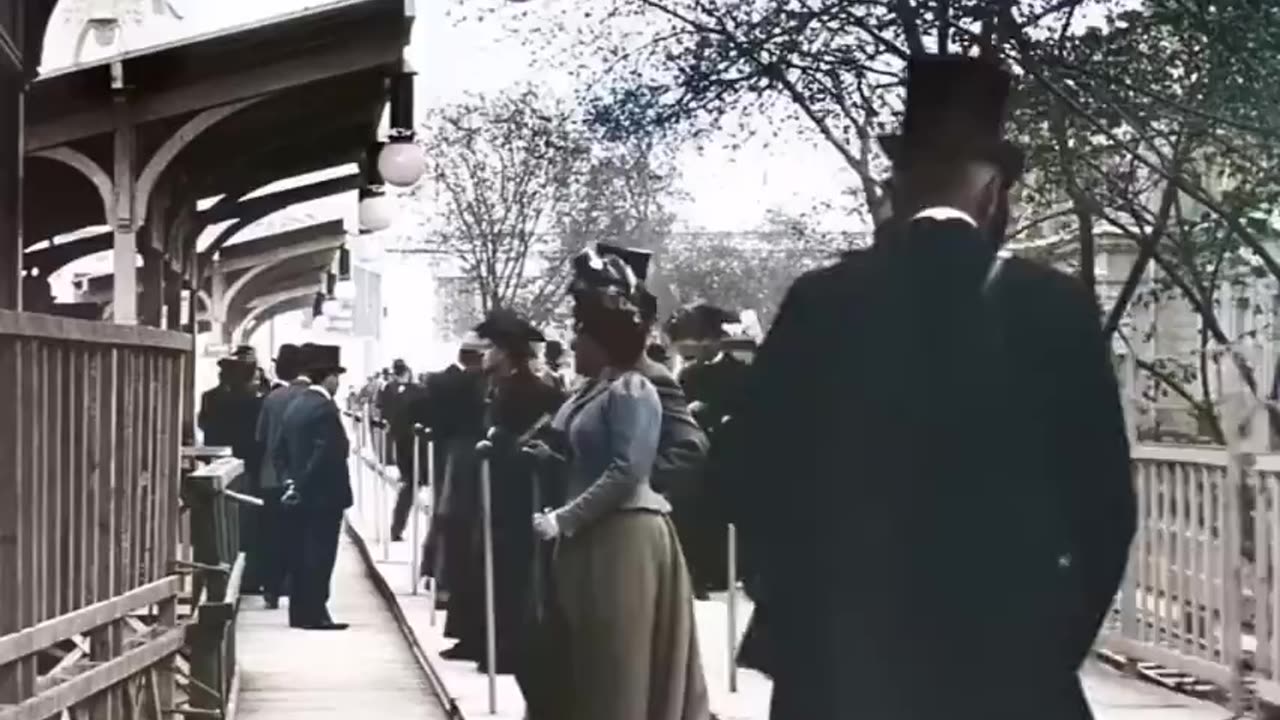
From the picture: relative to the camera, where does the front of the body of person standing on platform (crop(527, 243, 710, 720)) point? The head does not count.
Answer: to the viewer's left

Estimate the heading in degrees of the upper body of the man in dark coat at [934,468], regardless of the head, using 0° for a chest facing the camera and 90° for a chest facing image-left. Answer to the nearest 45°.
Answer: approximately 180°

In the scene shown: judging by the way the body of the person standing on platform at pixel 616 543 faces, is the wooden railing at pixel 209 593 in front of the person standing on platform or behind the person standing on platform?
in front

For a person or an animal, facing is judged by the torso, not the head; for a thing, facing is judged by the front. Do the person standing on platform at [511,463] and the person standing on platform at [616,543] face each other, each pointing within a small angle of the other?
no

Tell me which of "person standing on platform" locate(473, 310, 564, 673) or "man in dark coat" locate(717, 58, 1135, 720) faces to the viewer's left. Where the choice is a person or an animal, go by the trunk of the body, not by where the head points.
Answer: the person standing on platform

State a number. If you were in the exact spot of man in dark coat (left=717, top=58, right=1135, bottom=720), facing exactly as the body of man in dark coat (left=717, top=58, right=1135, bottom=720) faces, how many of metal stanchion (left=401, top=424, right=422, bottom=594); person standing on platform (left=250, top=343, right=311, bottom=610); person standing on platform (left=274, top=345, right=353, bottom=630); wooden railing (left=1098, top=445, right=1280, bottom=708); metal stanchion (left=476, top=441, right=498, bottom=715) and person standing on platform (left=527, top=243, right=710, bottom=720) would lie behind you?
0

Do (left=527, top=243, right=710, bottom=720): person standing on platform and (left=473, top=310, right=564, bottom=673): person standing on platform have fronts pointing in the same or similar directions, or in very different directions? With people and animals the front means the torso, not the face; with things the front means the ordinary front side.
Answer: same or similar directions

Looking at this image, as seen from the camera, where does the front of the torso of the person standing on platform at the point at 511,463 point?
to the viewer's left

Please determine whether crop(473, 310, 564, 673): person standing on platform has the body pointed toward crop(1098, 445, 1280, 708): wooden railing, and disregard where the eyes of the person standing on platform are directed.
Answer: no
